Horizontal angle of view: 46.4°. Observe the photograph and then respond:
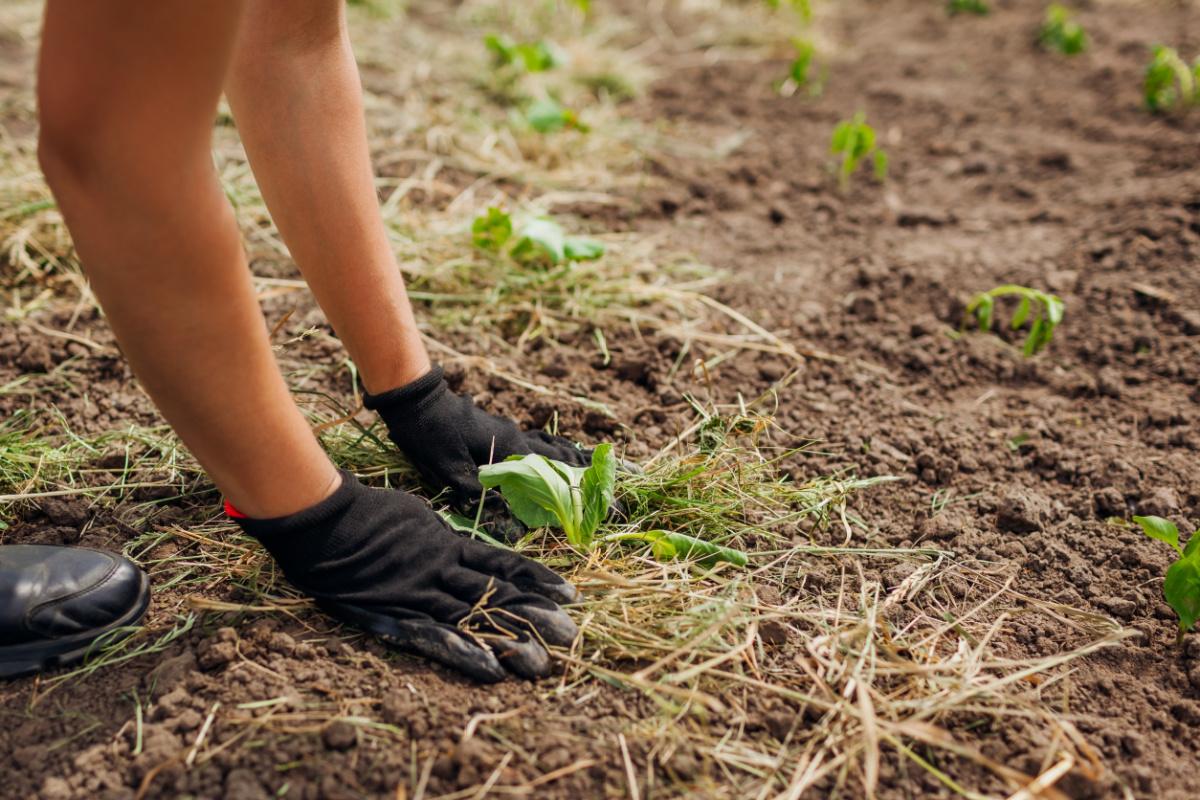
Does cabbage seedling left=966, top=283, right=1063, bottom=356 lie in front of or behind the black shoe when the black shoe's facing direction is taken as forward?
in front

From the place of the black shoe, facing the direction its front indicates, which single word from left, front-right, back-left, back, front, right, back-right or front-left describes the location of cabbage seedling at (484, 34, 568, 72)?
front-left

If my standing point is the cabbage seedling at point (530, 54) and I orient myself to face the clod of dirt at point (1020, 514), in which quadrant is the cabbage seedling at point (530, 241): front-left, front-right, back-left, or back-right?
front-right

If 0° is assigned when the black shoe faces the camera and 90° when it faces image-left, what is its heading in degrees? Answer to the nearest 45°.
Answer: approximately 270°

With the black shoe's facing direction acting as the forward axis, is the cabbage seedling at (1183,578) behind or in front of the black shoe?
in front
